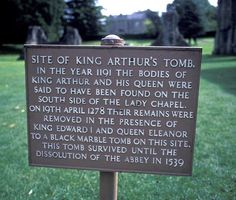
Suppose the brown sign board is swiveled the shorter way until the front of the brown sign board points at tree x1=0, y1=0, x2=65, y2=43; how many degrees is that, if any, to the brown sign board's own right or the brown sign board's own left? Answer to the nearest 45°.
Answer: approximately 180°

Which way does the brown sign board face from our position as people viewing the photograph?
facing the viewer
